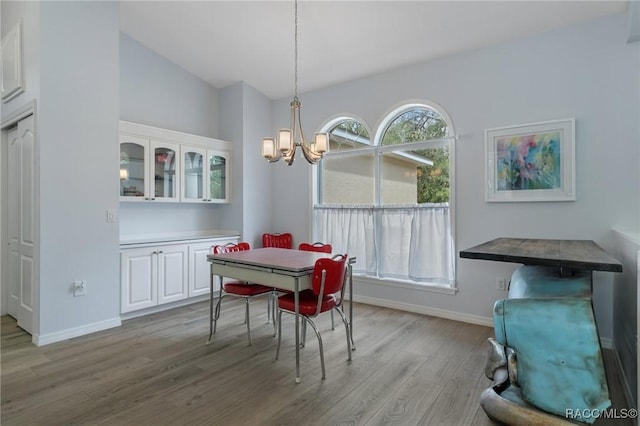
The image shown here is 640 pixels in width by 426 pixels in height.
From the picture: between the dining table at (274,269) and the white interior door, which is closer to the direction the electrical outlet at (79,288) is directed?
the dining table

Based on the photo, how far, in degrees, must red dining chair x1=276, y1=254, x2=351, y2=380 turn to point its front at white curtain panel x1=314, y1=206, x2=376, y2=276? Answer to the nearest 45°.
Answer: approximately 45° to its right

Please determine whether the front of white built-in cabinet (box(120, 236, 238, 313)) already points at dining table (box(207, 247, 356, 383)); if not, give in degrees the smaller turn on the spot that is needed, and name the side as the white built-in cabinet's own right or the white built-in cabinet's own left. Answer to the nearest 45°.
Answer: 0° — it already faces it

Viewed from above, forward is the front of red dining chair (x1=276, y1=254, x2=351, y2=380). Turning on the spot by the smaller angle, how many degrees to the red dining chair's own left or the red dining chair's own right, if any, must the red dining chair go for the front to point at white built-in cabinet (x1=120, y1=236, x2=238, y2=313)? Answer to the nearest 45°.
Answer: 0° — it already faces it

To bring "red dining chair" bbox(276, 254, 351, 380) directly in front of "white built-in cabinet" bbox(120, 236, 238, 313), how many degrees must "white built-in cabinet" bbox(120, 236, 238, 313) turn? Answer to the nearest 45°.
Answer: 0° — it already faces it
